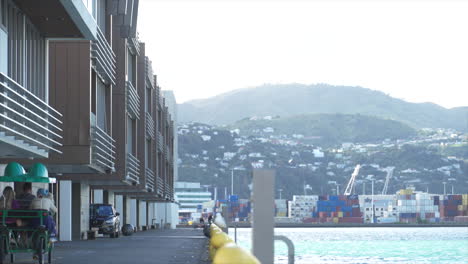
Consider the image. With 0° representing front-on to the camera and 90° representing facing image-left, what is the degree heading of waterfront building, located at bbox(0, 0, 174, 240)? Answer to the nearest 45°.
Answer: approximately 270°

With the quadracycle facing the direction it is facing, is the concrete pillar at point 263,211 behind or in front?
behind

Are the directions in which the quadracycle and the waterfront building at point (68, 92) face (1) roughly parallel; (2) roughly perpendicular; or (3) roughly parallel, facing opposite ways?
roughly perpendicular

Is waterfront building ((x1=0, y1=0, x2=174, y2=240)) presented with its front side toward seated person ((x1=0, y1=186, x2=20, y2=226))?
no

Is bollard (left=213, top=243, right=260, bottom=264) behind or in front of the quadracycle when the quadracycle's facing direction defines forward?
behind

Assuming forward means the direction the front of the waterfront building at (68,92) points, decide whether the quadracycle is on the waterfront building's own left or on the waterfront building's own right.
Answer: on the waterfront building's own right
